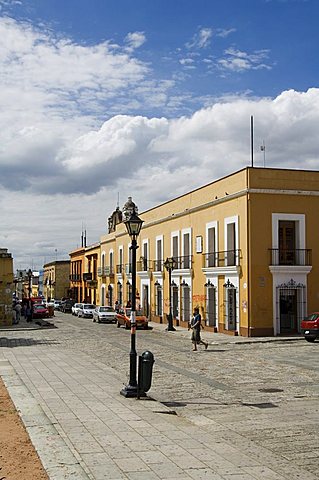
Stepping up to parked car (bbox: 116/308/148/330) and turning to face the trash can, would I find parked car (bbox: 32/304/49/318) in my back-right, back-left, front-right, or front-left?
back-right

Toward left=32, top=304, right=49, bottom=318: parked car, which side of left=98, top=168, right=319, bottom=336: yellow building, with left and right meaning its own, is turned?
right

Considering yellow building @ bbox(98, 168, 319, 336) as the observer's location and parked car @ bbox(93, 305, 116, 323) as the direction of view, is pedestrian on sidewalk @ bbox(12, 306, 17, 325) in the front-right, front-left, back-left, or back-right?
front-left

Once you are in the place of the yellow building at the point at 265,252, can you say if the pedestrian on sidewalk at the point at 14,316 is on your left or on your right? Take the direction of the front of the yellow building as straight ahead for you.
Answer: on your right

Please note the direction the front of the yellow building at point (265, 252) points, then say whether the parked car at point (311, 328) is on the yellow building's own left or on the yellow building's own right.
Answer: on the yellow building's own left
